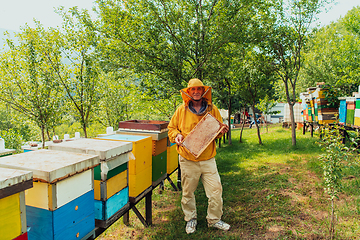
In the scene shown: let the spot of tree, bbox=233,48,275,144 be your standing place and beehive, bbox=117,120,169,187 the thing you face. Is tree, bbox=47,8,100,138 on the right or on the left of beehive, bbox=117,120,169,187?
right

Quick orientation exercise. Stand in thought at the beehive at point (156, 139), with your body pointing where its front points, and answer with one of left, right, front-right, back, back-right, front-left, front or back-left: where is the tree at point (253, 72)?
left

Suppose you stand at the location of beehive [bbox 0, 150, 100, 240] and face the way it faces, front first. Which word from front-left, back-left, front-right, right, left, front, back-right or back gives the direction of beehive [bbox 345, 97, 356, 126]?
front-left

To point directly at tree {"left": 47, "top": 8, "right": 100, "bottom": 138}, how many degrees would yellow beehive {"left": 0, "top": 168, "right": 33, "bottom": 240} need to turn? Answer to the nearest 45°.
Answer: approximately 135° to its left

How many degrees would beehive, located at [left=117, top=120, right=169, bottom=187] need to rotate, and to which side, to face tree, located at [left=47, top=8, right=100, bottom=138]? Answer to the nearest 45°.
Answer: approximately 180°

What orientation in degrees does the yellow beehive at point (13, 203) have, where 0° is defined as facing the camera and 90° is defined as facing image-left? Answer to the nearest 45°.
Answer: approximately 315°

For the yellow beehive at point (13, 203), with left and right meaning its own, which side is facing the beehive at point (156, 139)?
left

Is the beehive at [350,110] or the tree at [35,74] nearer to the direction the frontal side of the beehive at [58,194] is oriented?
the beehive

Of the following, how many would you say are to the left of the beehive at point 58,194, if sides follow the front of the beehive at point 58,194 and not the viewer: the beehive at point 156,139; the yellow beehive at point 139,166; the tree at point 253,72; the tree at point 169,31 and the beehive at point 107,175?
5

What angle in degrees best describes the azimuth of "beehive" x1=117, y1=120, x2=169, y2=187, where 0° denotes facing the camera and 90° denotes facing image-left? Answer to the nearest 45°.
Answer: approximately 315°

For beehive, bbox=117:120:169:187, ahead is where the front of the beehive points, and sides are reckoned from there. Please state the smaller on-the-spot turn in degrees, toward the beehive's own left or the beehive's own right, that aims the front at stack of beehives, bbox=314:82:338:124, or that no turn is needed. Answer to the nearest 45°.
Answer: approximately 90° to the beehive's own left
